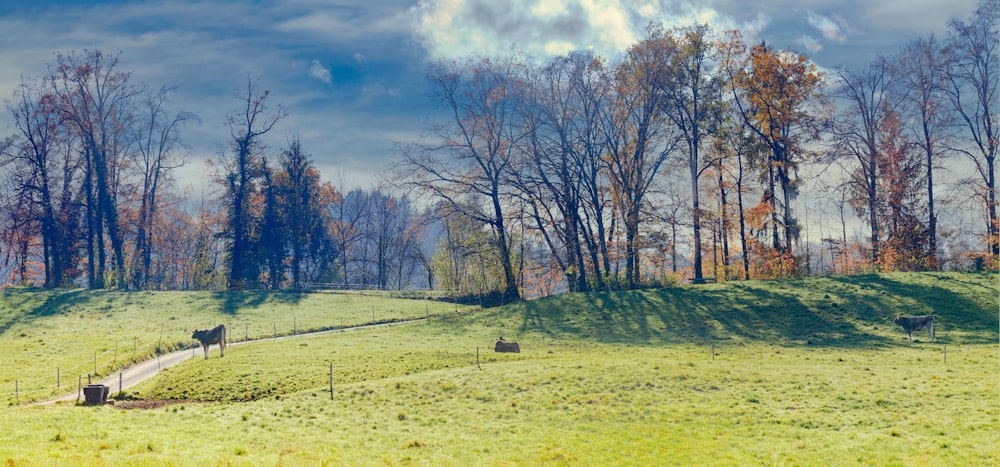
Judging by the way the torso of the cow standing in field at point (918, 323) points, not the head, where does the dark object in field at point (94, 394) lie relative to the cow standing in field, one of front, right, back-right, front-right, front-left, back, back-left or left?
front-left

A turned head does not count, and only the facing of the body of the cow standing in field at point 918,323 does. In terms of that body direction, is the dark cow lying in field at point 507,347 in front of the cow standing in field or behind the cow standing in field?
in front

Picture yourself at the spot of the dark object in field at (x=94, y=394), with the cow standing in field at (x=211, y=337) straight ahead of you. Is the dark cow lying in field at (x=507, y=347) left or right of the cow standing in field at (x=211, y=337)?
right

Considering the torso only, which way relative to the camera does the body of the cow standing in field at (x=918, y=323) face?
to the viewer's left

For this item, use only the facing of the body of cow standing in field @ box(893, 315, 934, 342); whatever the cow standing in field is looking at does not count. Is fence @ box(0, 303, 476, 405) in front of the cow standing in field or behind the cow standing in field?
in front

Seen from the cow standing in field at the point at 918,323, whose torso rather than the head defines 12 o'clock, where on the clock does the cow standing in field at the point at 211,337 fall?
the cow standing in field at the point at 211,337 is roughly at 11 o'clock from the cow standing in field at the point at 918,323.
